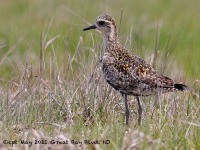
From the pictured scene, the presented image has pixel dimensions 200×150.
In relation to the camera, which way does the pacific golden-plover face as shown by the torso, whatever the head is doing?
to the viewer's left
